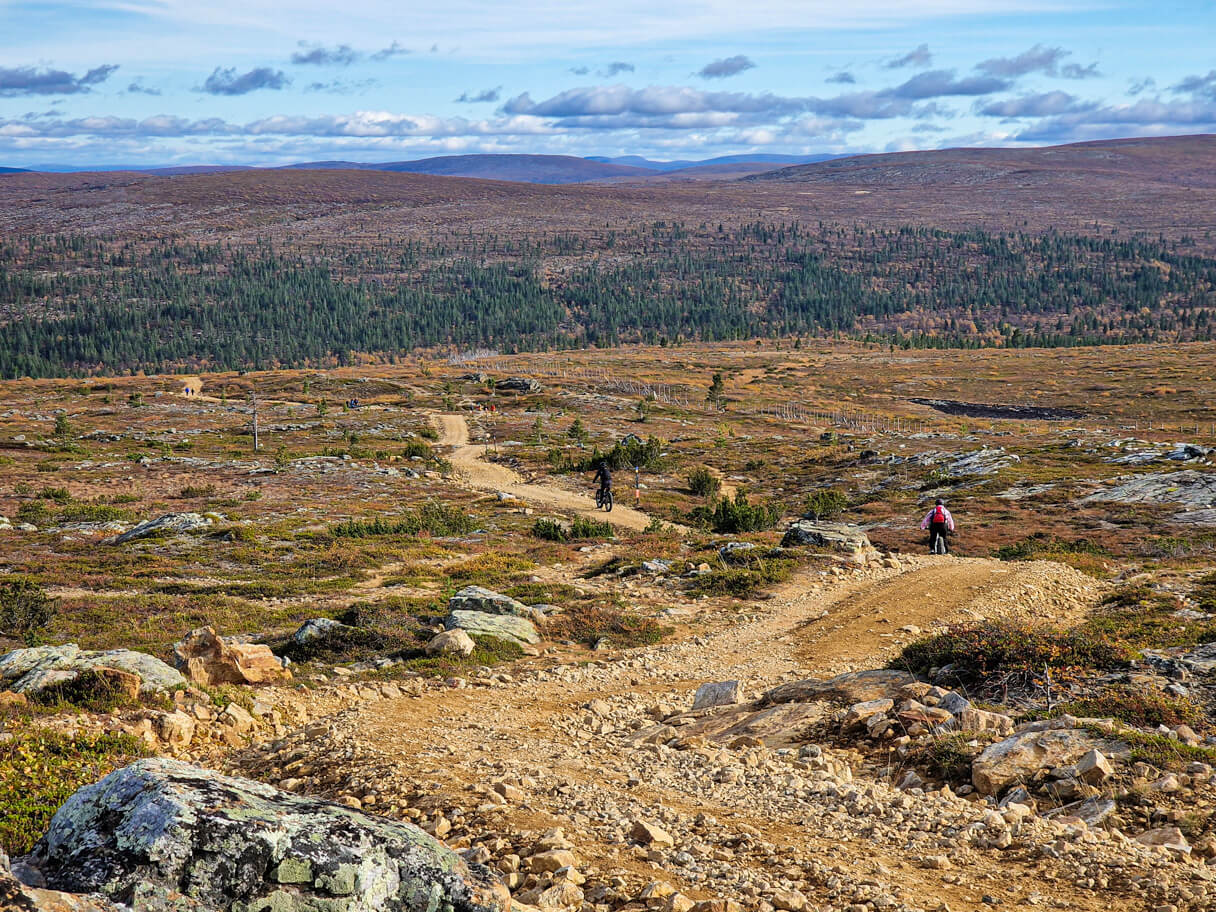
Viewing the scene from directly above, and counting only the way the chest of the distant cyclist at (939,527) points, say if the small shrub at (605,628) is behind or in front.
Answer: behind

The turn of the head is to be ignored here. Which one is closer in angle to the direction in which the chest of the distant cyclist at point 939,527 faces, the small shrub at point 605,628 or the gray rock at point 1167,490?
the gray rock

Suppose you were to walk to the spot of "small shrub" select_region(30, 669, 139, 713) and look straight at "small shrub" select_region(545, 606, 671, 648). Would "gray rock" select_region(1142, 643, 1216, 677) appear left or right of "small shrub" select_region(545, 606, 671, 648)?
right

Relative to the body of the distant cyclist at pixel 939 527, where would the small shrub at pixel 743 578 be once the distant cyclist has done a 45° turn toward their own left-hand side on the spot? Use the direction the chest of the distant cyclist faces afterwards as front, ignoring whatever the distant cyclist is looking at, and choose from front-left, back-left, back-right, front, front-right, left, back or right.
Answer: left

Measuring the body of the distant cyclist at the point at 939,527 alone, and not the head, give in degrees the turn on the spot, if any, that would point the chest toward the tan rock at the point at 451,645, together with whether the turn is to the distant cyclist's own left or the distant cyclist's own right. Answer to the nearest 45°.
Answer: approximately 135° to the distant cyclist's own left

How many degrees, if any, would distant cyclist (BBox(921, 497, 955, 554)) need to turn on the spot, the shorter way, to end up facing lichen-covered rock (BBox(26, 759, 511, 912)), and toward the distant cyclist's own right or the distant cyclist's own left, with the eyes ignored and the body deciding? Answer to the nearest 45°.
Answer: approximately 180°

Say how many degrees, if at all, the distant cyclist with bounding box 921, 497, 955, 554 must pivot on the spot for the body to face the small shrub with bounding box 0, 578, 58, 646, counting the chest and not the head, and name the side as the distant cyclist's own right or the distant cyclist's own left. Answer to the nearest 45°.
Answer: approximately 135° to the distant cyclist's own left

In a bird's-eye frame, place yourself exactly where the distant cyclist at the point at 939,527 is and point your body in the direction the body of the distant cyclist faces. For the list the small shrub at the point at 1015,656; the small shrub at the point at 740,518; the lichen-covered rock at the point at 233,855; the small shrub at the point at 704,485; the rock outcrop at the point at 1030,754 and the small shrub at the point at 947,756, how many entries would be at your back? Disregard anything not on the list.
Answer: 4

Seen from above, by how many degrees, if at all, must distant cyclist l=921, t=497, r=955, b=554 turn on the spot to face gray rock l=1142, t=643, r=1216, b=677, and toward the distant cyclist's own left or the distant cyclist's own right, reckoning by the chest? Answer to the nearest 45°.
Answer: approximately 180°

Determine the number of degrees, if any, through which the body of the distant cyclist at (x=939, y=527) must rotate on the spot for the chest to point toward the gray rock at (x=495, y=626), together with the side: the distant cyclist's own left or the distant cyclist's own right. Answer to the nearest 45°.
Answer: approximately 135° to the distant cyclist's own left

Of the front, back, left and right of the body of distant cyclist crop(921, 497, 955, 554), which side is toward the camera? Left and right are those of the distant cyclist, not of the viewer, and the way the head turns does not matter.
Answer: back

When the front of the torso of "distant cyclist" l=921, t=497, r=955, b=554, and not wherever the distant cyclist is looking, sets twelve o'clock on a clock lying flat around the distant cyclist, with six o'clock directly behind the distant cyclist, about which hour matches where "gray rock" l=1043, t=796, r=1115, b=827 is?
The gray rock is roughly at 6 o'clock from the distant cyclist.
